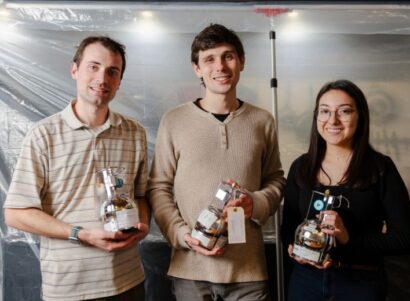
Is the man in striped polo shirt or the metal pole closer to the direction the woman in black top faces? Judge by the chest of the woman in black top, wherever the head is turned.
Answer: the man in striped polo shirt

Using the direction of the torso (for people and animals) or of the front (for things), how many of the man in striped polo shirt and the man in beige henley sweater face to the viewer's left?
0

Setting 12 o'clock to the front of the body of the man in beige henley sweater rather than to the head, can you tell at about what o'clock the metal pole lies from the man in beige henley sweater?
The metal pole is roughly at 7 o'clock from the man in beige henley sweater.

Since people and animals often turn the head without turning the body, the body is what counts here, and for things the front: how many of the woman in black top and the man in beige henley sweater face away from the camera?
0

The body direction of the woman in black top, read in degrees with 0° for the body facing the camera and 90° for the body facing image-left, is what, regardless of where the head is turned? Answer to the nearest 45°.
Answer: approximately 45°

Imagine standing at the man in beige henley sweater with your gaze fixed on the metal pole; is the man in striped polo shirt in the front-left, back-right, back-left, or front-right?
back-left

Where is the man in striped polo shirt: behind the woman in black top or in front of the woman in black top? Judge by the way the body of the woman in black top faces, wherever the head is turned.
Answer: in front

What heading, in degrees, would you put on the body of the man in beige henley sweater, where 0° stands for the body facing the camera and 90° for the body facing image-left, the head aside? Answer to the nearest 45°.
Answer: approximately 0°

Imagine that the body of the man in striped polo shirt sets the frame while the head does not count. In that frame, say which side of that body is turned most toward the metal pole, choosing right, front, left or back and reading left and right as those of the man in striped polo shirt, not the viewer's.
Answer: left
